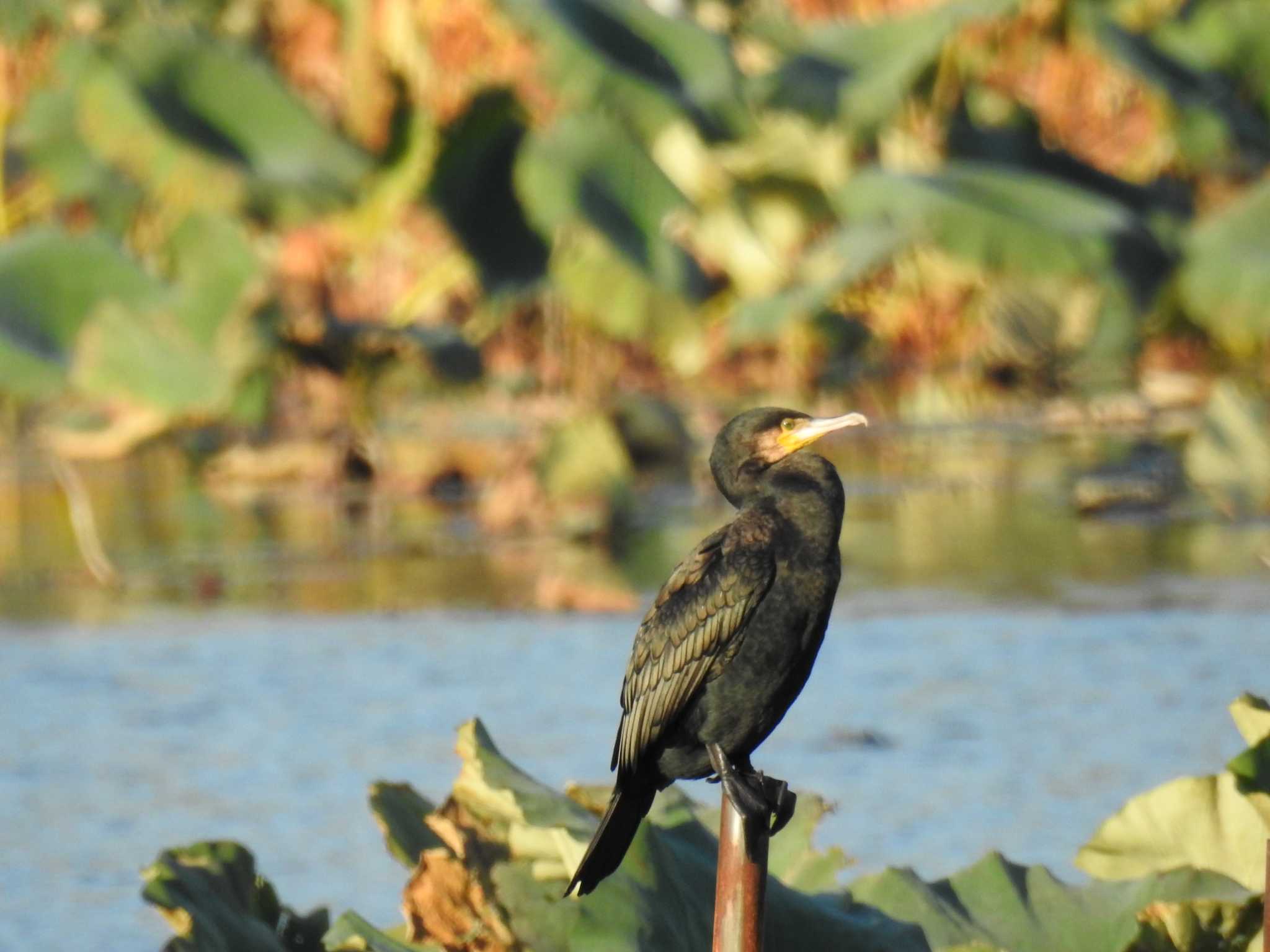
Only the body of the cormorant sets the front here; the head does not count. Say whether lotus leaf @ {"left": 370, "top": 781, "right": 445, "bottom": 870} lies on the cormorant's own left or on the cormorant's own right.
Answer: on the cormorant's own left

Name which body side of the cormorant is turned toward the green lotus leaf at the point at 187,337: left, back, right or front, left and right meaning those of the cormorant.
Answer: left

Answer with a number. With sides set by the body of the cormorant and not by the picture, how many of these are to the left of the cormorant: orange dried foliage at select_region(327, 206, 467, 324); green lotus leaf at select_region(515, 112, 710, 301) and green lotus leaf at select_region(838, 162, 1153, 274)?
3

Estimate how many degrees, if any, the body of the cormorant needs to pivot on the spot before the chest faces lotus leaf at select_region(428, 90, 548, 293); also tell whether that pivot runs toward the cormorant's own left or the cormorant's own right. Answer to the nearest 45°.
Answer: approximately 90° to the cormorant's own left

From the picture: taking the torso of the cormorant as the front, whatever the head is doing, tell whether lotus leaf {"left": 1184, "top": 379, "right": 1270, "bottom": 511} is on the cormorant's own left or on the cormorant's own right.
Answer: on the cormorant's own left

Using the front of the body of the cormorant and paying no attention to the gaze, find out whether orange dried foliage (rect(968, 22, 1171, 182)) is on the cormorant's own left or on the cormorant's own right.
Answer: on the cormorant's own left

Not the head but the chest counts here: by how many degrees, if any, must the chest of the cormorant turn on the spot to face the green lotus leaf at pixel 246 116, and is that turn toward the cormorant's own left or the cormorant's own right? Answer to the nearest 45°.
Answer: approximately 90° to the cormorant's own left

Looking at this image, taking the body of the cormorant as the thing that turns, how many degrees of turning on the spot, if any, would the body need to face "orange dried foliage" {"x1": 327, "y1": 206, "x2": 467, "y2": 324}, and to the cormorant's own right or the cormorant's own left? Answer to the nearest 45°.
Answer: approximately 90° to the cormorant's own left

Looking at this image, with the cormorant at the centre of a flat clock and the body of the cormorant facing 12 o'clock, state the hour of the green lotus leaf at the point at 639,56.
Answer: The green lotus leaf is roughly at 9 o'clock from the cormorant.

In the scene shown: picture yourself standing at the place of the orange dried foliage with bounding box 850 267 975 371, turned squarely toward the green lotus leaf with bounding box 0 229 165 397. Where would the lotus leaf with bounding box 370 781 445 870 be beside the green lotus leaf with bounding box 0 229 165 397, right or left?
left

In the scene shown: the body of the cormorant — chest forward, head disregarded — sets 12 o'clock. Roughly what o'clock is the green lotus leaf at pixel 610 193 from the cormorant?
The green lotus leaf is roughly at 9 o'clock from the cormorant.

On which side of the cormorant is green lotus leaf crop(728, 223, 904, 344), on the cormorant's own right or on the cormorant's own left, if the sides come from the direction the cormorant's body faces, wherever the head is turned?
on the cormorant's own left

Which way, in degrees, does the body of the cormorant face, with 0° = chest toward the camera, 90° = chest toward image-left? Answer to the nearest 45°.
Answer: approximately 270°

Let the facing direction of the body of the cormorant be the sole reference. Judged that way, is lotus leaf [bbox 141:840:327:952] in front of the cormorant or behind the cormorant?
behind

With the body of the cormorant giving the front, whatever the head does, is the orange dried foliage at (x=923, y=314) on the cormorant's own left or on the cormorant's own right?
on the cormorant's own left
